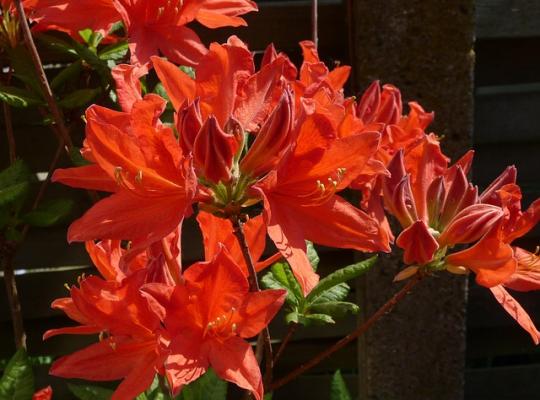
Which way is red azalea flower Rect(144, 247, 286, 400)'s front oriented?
toward the camera
